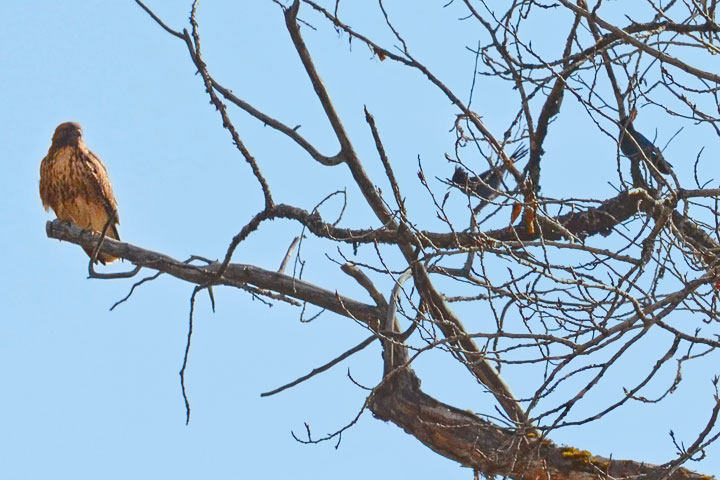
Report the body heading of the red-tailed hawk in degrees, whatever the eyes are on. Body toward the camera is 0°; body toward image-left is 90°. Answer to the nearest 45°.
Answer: approximately 45°

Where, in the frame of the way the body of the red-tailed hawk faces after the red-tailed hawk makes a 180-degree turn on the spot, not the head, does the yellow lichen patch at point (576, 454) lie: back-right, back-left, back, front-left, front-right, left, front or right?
right
